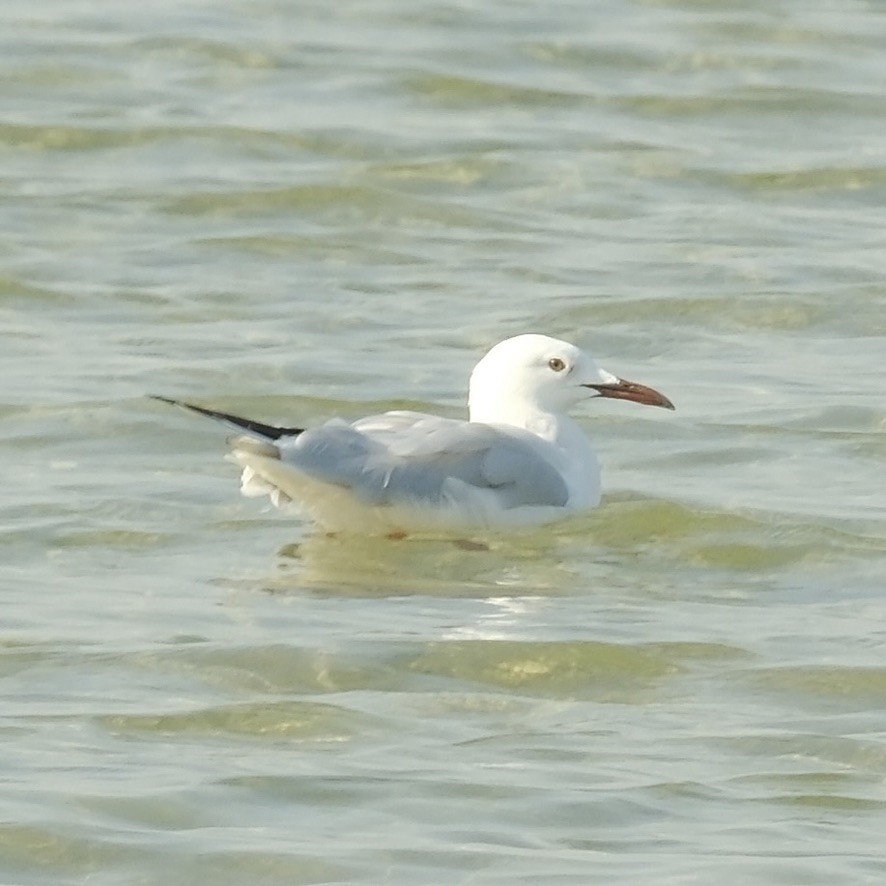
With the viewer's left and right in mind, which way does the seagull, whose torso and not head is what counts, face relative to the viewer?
facing to the right of the viewer
